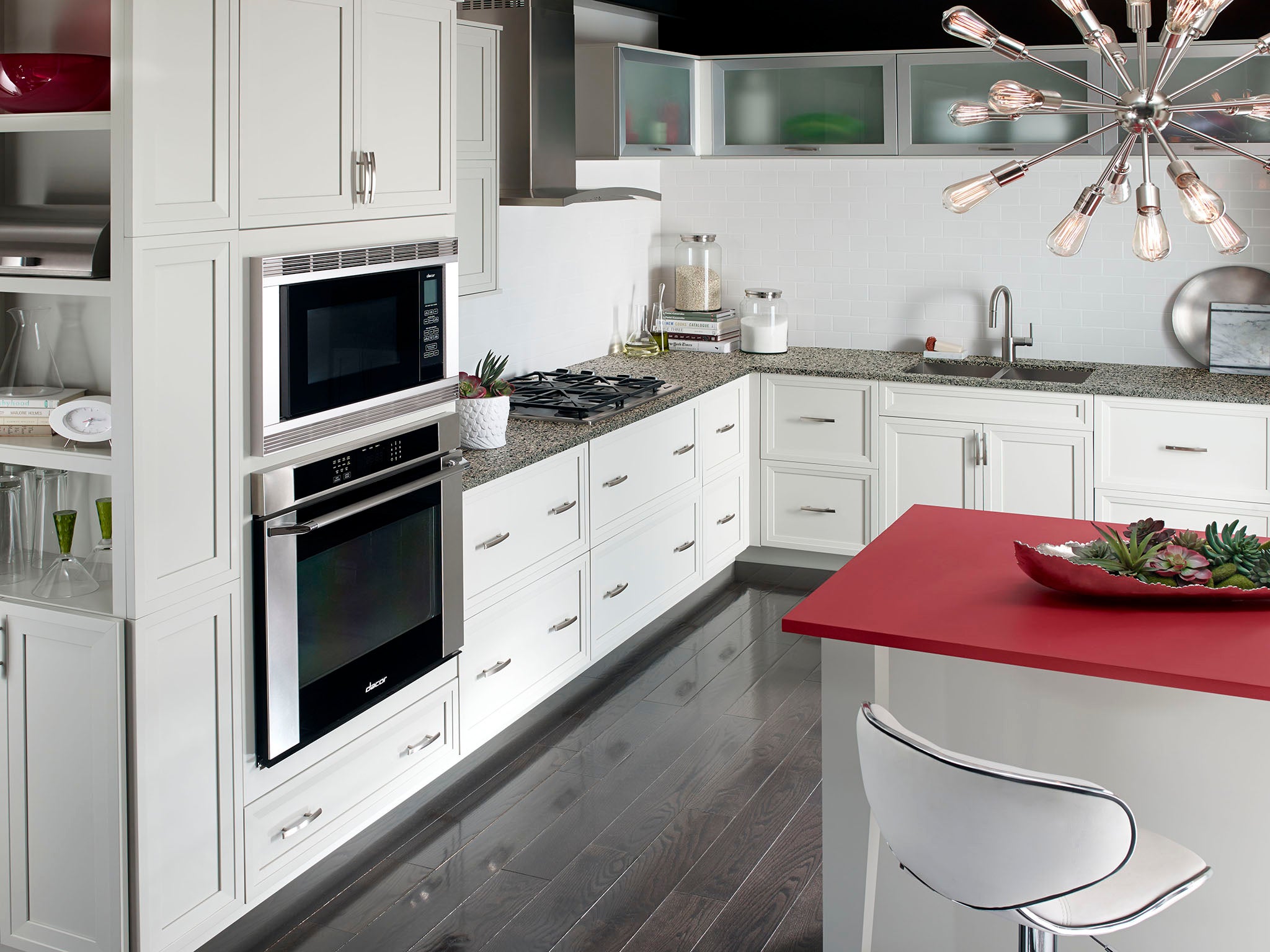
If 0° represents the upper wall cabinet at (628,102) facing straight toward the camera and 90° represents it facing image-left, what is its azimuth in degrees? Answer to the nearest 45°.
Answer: approximately 315°

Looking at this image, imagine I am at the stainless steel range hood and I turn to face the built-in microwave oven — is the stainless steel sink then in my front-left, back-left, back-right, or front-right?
back-left

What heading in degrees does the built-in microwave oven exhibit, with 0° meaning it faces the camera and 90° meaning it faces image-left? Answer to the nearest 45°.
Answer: approximately 315°

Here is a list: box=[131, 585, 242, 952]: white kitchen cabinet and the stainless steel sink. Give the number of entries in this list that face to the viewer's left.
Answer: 0
